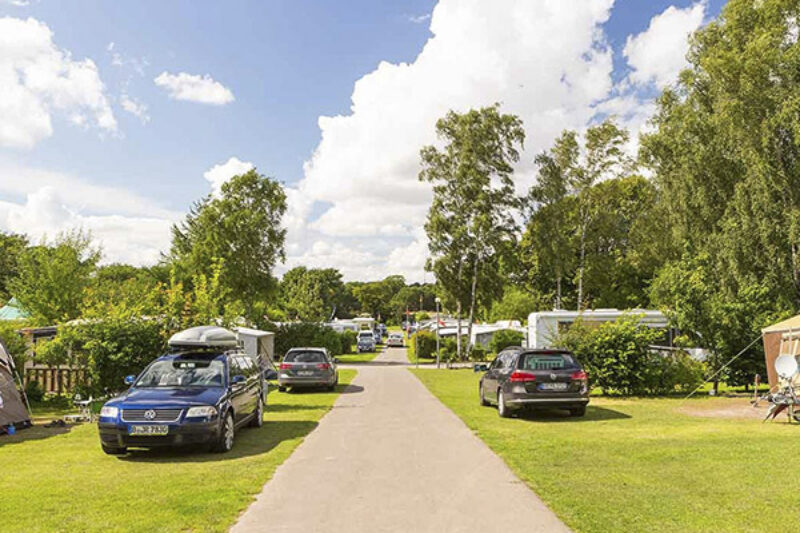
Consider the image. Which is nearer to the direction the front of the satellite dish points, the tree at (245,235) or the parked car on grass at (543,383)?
the parked car on grass

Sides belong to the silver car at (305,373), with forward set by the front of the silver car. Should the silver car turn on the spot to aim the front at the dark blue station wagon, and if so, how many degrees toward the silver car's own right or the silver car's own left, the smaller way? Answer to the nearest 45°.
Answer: approximately 180°

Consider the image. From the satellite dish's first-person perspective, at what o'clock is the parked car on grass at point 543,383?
The parked car on grass is roughly at 2 o'clock from the satellite dish.

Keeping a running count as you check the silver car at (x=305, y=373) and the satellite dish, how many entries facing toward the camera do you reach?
1

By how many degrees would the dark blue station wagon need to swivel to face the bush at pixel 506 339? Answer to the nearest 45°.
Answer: approximately 180°

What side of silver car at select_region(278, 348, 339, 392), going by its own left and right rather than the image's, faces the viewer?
back

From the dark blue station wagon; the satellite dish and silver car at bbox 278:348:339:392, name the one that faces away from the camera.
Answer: the silver car

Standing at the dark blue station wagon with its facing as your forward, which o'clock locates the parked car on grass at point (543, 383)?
The parked car on grass is roughly at 7 o'clock from the dark blue station wagon.

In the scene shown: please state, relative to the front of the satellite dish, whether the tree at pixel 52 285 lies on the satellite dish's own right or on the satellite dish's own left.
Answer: on the satellite dish's own right

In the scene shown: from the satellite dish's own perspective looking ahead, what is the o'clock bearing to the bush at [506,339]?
The bush is roughly at 5 o'clock from the satellite dish.

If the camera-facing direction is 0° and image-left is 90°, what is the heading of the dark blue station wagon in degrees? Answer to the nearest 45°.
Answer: approximately 45°
